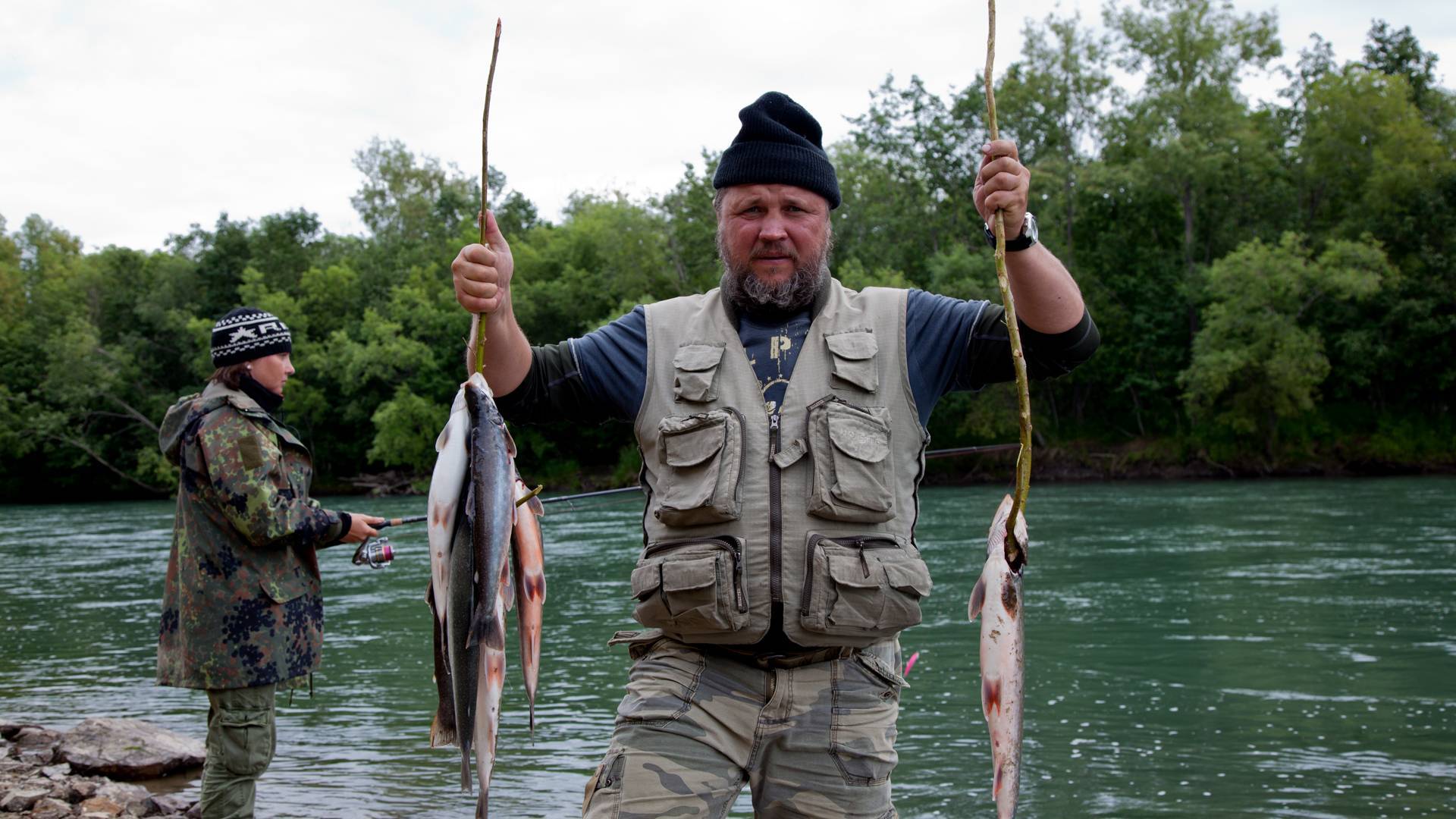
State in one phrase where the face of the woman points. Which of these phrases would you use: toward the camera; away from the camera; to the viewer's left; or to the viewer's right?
to the viewer's right

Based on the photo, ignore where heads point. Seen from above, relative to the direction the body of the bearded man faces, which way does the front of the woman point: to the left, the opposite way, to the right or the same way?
to the left

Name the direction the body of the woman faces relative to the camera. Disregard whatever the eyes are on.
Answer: to the viewer's right

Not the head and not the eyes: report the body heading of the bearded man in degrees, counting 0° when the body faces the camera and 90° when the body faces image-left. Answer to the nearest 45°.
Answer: approximately 0°
